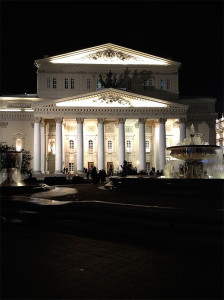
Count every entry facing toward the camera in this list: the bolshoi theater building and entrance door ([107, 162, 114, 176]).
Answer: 2

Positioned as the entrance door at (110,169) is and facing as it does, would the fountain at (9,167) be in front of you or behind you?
in front

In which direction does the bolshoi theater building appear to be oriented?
toward the camera

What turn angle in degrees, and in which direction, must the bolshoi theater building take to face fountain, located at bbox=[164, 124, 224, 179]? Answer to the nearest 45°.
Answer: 0° — it already faces it

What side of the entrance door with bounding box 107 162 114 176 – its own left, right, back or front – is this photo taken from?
front

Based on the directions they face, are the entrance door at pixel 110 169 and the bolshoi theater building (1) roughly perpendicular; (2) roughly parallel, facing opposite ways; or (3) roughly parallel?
roughly parallel
